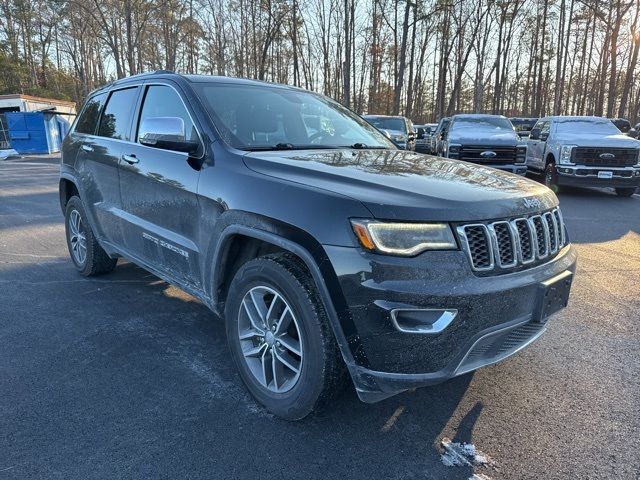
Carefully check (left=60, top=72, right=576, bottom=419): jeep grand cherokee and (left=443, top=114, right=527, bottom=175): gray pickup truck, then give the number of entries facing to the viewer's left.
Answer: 0

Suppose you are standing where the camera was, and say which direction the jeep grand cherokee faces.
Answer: facing the viewer and to the right of the viewer

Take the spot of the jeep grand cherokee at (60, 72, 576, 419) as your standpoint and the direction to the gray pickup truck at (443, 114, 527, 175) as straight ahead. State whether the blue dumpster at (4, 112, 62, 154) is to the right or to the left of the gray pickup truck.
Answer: left

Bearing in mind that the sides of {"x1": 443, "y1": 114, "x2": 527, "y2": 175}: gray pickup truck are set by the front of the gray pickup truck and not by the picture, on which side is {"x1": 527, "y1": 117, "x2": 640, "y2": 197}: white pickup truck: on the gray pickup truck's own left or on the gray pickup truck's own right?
on the gray pickup truck's own left

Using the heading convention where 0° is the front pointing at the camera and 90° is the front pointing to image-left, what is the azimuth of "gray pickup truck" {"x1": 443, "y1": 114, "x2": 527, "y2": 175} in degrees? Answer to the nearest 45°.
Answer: approximately 0°

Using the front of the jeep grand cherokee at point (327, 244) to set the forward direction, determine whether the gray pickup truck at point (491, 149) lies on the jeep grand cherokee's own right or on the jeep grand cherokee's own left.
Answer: on the jeep grand cherokee's own left

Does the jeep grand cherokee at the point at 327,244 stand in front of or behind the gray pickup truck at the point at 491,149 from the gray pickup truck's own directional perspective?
in front

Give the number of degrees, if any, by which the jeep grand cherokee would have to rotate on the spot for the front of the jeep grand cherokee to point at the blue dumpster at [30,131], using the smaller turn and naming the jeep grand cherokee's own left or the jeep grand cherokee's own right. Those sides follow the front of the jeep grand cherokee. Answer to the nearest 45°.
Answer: approximately 180°

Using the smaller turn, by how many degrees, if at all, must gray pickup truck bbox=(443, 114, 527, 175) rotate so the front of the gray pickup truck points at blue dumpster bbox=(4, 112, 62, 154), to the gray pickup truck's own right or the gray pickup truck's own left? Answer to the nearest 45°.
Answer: approximately 90° to the gray pickup truck's own right

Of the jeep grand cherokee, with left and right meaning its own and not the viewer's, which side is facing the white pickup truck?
left
